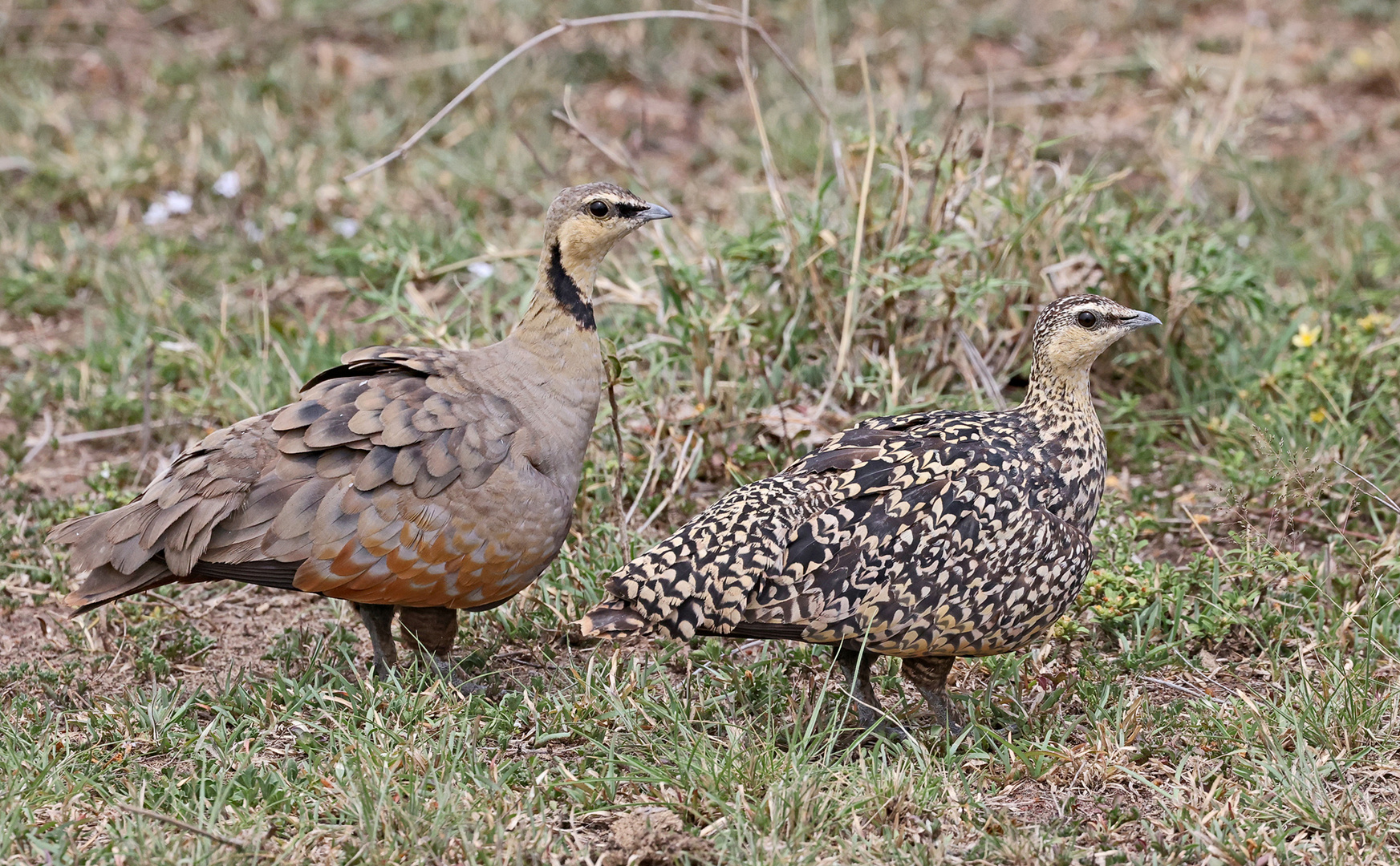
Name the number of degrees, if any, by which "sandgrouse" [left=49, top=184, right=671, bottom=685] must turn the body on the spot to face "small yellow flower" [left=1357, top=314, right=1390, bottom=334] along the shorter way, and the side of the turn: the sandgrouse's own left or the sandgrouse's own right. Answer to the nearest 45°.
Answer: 0° — it already faces it

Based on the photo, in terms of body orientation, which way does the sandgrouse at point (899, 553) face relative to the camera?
to the viewer's right

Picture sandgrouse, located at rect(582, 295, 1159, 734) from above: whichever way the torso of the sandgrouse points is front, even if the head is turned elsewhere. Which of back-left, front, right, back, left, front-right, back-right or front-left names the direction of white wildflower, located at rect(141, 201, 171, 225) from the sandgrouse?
back-left

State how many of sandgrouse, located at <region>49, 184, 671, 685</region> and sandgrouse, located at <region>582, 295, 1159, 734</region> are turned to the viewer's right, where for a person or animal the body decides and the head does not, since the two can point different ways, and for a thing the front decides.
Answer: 2

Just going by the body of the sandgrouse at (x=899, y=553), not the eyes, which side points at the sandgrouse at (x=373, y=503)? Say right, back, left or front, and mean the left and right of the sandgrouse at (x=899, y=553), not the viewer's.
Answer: back

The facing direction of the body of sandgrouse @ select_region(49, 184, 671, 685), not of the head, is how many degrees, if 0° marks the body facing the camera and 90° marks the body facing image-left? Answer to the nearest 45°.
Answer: approximately 270°
